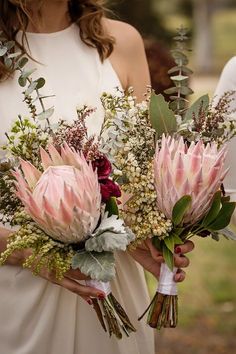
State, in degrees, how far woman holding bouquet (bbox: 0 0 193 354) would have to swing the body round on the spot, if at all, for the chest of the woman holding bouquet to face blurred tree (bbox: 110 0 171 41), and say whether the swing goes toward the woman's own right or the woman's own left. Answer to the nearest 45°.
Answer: approximately 180°

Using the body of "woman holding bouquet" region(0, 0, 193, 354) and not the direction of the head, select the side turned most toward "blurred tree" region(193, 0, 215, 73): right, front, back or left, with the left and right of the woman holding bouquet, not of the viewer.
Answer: back

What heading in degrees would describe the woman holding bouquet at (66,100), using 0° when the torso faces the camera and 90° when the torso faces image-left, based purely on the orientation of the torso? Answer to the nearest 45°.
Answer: approximately 0°
